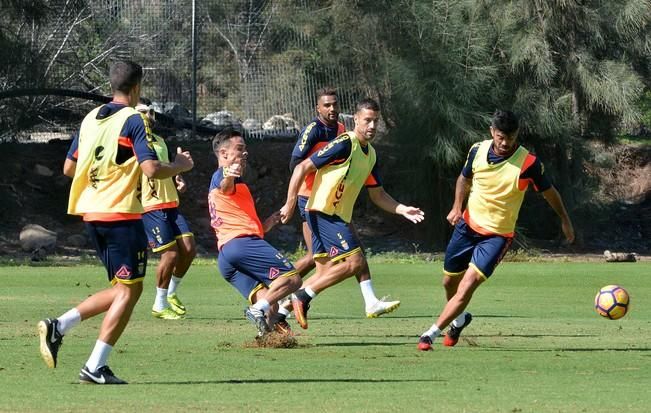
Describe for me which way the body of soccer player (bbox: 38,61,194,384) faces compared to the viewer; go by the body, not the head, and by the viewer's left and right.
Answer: facing away from the viewer and to the right of the viewer

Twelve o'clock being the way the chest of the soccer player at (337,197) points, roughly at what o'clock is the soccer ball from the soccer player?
The soccer ball is roughly at 11 o'clock from the soccer player.

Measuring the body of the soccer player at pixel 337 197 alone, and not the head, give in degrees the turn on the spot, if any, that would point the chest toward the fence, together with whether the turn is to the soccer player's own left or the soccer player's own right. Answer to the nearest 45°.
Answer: approximately 135° to the soccer player's own left

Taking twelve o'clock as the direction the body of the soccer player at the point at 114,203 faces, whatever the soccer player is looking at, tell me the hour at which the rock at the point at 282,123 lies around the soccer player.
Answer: The rock is roughly at 11 o'clock from the soccer player.

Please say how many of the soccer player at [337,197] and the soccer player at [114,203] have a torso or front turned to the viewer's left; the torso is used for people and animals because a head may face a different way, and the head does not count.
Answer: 0

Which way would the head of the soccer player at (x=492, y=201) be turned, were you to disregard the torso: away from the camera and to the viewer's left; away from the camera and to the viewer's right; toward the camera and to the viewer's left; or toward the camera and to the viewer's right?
toward the camera and to the viewer's right

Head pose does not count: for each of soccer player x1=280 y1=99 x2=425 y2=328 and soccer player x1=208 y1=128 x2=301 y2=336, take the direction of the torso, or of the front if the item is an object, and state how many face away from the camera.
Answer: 0

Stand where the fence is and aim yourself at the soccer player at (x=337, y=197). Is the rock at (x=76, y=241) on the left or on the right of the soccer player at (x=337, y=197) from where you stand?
right
